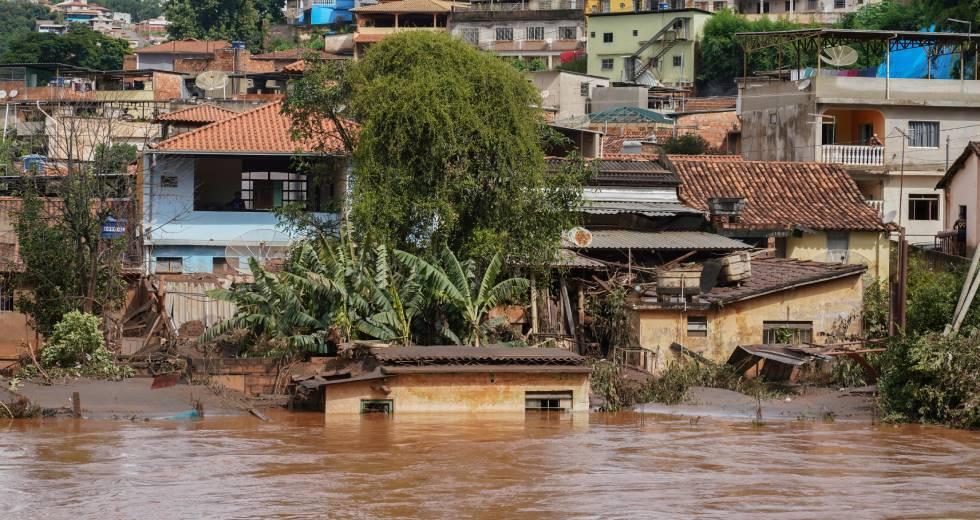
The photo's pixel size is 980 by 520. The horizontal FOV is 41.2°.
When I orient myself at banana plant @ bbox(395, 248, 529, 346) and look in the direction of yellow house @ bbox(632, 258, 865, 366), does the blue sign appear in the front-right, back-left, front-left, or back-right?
back-left

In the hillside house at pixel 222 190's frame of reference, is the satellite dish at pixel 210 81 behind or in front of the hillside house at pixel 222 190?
behind

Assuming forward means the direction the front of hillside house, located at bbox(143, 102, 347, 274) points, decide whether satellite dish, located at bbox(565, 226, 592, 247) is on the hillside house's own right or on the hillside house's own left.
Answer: on the hillside house's own left

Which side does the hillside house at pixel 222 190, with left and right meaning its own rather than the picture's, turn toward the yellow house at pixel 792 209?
left

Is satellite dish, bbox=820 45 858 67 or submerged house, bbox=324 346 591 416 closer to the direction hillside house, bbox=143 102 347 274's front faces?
the submerged house

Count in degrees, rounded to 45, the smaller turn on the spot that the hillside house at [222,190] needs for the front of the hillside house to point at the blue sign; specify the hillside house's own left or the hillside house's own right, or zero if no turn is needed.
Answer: approximately 45° to the hillside house's own right

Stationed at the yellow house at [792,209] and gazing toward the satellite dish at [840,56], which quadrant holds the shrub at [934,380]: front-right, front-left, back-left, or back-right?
back-right

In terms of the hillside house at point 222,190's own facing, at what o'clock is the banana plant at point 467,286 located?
The banana plant is roughly at 11 o'clock from the hillside house.

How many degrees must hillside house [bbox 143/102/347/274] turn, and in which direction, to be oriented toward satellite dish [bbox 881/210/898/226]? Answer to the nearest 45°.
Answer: approximately 90° to its left

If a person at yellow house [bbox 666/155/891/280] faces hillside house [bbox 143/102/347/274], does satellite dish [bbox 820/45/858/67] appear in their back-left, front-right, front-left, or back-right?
back-right
